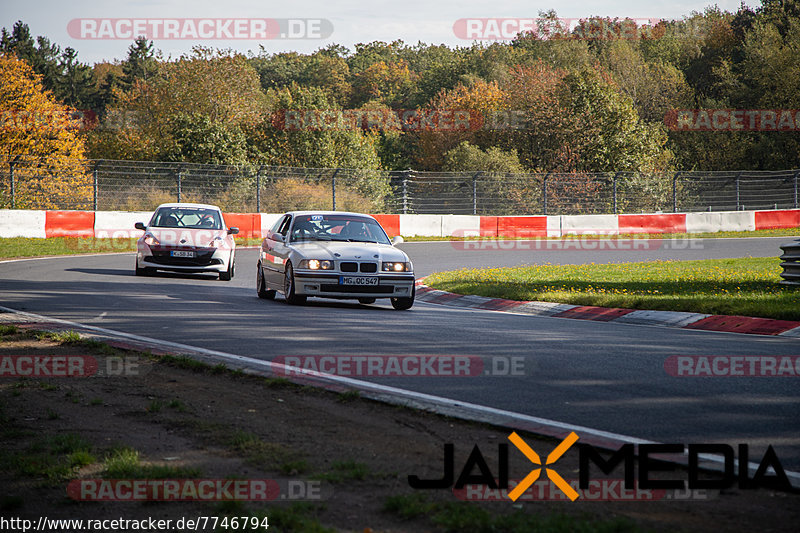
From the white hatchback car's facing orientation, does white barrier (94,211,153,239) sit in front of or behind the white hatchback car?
behind

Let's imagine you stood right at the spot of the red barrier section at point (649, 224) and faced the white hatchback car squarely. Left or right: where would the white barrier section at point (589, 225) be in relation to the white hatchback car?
right

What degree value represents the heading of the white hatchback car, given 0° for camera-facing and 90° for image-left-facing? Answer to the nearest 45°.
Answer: approximately 0°

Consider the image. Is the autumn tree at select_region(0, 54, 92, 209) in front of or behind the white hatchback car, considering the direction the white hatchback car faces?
behind

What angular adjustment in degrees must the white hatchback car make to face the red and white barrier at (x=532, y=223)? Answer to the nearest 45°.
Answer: approximately 135° to its left

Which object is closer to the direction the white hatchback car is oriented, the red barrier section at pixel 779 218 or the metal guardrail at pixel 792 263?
the metal guardrail

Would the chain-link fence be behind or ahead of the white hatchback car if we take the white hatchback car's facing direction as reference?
behind

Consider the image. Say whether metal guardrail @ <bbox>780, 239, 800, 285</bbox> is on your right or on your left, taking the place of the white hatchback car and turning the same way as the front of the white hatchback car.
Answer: on your left

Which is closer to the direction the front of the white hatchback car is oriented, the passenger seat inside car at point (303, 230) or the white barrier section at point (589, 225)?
the passenger seat inside car

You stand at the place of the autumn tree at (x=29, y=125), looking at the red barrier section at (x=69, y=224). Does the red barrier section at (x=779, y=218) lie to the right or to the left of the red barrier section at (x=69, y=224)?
left

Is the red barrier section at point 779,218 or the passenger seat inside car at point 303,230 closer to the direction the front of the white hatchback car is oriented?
the passenger seat inside car

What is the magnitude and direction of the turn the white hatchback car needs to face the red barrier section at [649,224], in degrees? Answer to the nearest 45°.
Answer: approximately 135° to its left
